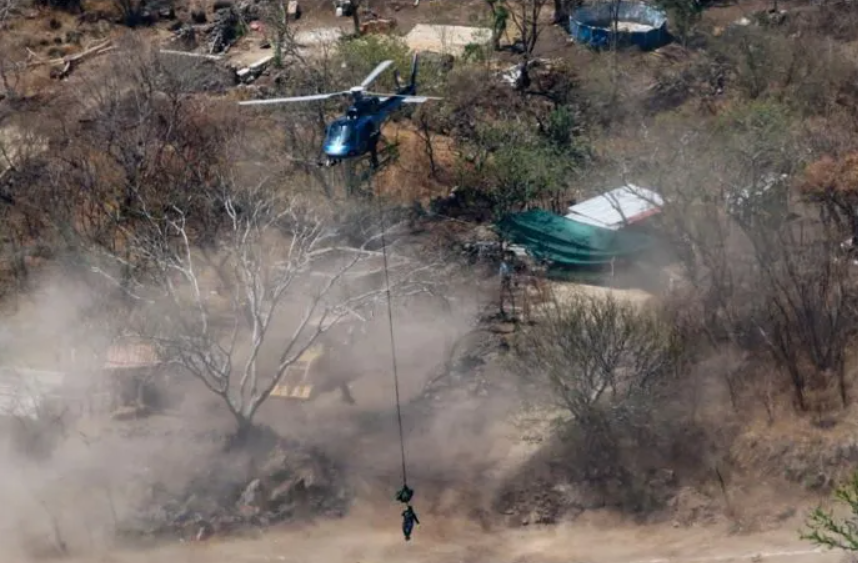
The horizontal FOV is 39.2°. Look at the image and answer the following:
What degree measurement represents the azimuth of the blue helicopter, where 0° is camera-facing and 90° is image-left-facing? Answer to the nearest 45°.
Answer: approximately 45°

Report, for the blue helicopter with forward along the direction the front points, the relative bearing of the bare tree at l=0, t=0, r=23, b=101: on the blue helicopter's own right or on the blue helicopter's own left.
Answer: on the blue helicopter's own right

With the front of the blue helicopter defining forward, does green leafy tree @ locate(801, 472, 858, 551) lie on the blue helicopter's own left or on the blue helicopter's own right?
on the blue helicopter's own left

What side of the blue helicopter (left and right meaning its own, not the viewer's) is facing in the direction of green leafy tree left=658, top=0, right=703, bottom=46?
back

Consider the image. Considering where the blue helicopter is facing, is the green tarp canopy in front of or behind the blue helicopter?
behind
